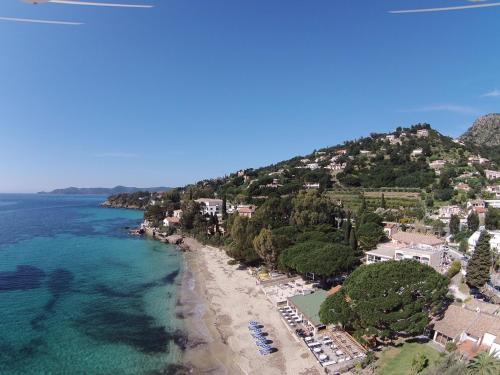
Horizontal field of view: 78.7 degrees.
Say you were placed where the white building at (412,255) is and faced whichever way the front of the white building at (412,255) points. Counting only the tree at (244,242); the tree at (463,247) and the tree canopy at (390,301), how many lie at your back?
1

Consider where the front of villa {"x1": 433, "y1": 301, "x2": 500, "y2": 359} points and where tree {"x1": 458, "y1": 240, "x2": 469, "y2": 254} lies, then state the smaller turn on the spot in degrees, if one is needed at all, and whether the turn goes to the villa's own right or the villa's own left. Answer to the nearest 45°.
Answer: approximately 135° to the villa's own right

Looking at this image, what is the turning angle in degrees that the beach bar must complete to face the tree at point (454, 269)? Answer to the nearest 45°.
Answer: approximately 180°

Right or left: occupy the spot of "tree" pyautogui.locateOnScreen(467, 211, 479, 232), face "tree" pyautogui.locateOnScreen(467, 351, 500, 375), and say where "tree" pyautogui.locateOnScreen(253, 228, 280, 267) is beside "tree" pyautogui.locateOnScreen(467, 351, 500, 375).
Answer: right

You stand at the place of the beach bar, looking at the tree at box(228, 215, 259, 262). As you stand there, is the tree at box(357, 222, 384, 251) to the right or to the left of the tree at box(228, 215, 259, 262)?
right

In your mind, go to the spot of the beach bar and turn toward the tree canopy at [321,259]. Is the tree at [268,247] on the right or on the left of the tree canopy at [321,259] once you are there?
left

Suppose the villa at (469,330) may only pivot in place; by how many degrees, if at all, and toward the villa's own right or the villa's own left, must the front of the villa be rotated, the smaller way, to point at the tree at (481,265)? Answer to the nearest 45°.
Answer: approximately 135° to the villa's own right

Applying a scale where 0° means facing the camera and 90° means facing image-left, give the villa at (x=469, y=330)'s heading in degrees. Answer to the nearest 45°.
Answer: approximately 45°

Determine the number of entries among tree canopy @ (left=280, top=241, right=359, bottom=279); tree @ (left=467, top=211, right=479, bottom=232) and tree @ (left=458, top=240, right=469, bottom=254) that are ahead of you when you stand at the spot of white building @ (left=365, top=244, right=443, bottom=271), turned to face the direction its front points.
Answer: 1

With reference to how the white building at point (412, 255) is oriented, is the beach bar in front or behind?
in front

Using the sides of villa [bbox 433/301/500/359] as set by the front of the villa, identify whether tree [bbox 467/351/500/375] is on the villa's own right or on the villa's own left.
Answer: on the villa's own left

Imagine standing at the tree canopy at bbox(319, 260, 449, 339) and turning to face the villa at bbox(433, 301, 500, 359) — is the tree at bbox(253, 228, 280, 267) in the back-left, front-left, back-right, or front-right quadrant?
back-left

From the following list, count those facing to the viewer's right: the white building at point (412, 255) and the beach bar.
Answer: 0
